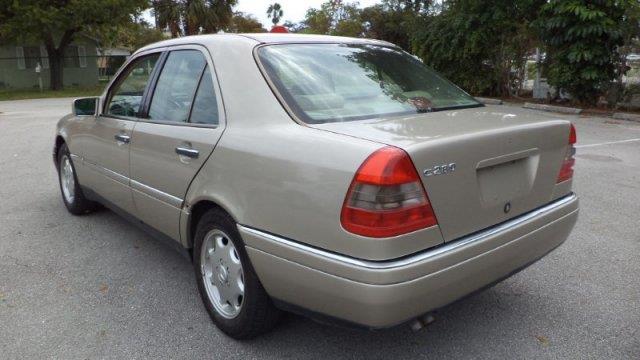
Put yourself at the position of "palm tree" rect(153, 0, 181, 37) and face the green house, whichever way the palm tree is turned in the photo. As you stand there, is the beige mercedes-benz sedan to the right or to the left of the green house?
left

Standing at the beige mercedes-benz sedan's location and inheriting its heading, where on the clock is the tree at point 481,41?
The tree is roughly at 2 o'clock from the beige mercedes-benz sedan.

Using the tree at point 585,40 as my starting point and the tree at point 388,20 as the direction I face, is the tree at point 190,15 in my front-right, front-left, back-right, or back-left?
front-left

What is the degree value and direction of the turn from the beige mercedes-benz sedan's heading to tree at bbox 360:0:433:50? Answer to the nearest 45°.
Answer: approximately 45° to its right

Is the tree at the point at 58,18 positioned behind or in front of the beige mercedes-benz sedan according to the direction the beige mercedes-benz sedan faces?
in front

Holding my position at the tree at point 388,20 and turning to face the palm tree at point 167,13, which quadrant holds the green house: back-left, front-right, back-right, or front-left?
front-left

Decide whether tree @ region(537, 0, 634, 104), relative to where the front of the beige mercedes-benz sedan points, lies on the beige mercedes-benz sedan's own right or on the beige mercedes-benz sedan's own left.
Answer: on the beige mercedes-benz sedan's own right

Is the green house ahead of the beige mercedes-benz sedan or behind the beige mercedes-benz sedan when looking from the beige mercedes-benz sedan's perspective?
ahead

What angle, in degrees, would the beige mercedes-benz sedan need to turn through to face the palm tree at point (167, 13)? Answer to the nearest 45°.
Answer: approximately 45° to its right

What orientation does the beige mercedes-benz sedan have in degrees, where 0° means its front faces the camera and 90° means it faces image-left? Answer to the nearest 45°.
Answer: approximately 135°

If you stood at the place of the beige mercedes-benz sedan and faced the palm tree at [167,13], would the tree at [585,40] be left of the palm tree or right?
right

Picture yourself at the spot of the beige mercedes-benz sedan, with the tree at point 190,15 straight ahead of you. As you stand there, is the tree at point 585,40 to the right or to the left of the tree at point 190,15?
right
